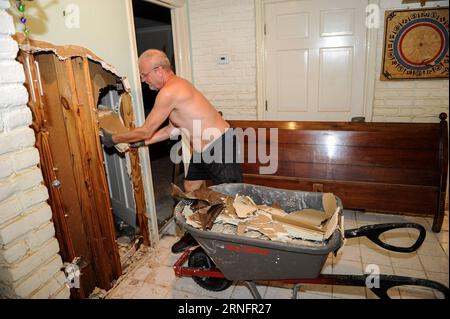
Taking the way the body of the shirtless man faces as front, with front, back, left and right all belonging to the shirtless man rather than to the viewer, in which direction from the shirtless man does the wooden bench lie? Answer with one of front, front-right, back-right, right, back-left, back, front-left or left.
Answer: back

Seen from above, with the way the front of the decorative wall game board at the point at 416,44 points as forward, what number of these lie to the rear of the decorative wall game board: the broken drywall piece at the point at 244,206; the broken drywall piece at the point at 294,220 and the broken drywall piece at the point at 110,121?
0

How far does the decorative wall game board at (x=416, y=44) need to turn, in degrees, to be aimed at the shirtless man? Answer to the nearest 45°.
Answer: approximately 45° to its right

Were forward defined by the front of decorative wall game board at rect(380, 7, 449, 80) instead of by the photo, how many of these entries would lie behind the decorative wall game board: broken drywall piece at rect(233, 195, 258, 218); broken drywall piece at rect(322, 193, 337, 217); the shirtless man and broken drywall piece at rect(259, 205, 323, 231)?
0

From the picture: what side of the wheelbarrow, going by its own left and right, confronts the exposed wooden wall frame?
front

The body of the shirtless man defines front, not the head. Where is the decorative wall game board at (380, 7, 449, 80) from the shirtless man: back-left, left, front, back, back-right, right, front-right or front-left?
back

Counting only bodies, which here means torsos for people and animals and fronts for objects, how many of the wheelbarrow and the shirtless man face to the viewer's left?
2

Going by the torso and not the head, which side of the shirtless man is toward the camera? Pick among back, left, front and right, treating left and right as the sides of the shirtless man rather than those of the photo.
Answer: left

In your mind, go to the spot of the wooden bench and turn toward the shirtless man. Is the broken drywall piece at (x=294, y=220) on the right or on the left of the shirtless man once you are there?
left

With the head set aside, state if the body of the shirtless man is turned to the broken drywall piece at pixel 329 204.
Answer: no

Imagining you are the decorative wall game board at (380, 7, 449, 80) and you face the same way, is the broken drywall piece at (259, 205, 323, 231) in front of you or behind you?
in front

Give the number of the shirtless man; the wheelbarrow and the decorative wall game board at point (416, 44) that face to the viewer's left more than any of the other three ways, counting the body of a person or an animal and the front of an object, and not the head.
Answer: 2

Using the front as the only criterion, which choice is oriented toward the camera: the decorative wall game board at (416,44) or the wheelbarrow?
the decorative wall game board

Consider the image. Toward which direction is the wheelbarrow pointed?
to the viewer's left

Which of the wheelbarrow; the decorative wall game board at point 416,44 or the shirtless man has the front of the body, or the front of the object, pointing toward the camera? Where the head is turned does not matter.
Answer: the decorative wall game board

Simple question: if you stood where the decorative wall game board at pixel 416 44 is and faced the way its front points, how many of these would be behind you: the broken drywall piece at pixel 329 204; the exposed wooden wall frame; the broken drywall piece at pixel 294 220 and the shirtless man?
0

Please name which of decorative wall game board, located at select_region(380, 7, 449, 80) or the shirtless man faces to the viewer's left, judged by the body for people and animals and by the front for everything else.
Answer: the shirtless man

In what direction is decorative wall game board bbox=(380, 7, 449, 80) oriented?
toward the camera

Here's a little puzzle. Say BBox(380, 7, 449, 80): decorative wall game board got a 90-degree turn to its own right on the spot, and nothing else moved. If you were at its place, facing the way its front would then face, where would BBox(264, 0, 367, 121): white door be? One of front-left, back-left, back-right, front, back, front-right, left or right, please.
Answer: front

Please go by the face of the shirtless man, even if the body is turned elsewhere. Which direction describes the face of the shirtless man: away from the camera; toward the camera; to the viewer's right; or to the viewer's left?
to the viewer's left

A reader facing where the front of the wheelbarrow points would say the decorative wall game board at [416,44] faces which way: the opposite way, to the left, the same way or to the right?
to the left
